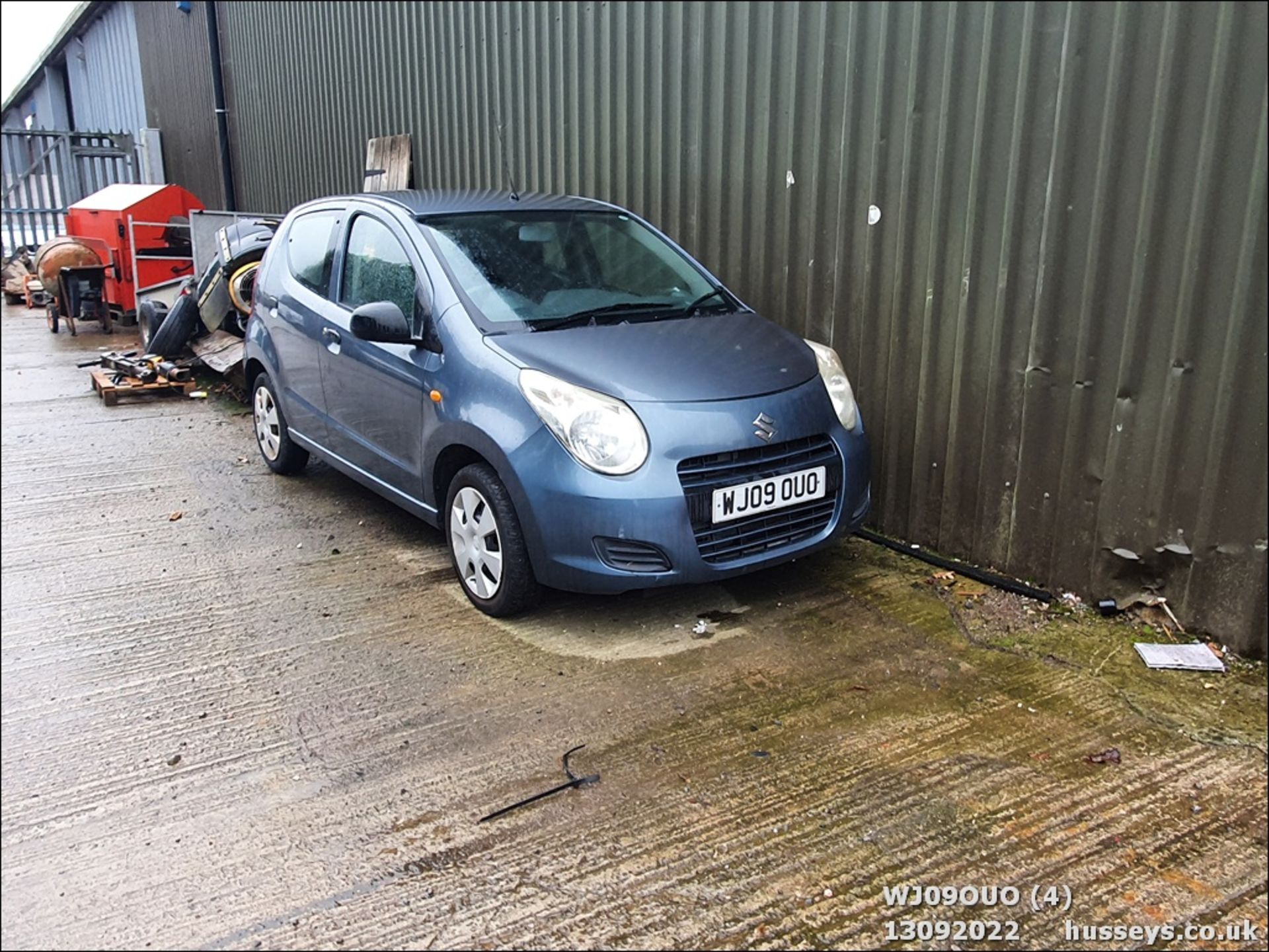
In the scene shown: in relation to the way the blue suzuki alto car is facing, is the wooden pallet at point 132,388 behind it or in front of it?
behind

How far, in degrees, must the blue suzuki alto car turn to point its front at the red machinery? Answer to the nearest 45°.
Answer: approximately 180°

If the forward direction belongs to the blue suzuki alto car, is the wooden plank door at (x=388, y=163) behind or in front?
behind

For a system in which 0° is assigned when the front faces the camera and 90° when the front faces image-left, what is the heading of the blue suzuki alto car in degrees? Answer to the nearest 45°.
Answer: approximately 315°

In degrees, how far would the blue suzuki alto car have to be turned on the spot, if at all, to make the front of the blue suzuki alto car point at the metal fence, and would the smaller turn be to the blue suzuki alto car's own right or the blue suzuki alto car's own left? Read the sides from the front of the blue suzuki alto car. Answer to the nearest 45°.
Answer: approximately 180°

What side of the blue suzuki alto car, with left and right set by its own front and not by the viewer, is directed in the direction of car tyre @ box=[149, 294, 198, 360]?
back

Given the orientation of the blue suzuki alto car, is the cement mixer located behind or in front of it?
behind

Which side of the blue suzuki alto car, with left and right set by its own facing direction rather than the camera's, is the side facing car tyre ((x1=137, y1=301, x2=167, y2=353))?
back
